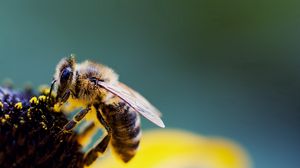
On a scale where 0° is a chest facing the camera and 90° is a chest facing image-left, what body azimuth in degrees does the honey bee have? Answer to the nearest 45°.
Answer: approximately 90°
